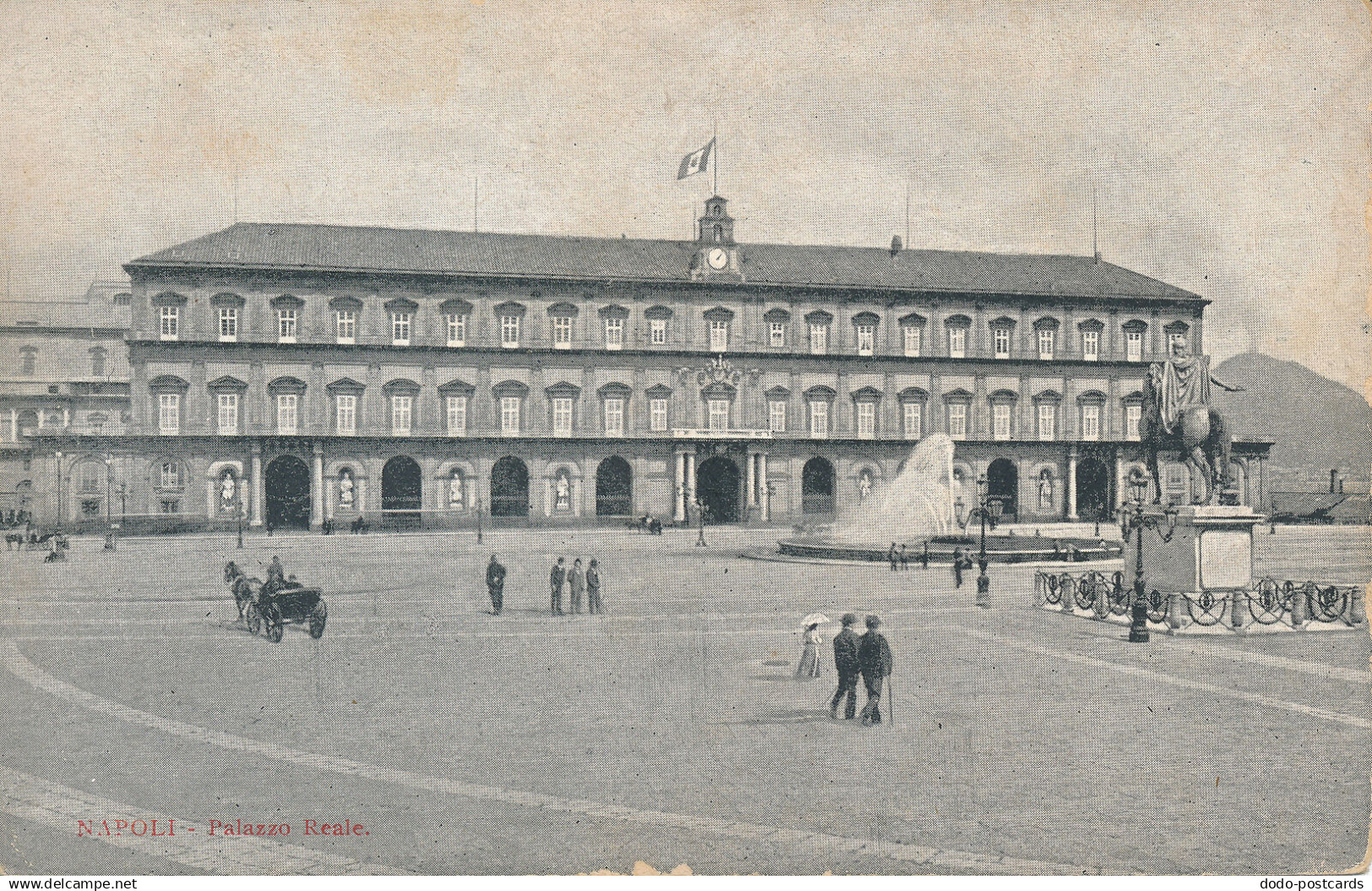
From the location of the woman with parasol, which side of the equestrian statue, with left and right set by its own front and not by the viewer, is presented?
left

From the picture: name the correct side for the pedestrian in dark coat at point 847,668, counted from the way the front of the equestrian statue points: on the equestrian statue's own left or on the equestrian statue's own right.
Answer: on the equestrian statue's own left

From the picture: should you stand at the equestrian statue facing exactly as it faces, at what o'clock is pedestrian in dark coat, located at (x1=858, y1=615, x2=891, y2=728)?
The pedestrian in dark coat is roughly at 8 o'clock from the equestrian statue.

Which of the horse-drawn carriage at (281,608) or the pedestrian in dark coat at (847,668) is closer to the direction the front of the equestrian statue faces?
the horse-drawn carriage

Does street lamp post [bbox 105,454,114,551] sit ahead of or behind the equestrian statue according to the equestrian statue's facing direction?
ahead

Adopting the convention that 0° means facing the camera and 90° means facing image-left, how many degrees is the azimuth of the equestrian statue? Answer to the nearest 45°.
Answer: approximately 135°

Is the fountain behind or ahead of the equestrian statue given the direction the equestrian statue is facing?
ahead
